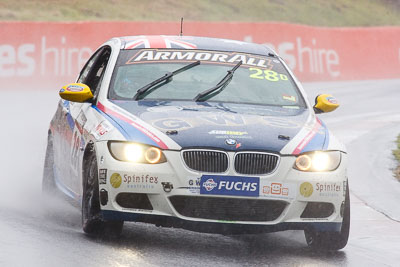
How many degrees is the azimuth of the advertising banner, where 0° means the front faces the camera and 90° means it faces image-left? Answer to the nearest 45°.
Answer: approximately 0°

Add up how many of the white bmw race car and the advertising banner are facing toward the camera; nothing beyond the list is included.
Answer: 2

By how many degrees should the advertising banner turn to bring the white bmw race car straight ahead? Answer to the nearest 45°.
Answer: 0° — it already faces it

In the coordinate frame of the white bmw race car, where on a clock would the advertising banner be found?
The advertising banner is roughly at 6 o'clock from the white bmw race car.

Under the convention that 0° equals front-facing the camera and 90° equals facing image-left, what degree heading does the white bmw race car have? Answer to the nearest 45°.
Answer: approximately 0°
